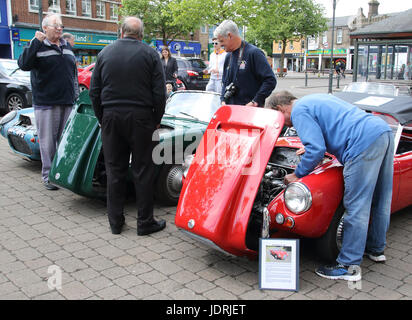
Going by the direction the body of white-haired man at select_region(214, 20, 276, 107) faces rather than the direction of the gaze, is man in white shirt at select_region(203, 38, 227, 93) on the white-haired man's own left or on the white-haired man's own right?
on the white-haired man's own right

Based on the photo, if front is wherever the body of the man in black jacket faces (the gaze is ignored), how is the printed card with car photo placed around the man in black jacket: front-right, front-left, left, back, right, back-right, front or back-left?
back-right

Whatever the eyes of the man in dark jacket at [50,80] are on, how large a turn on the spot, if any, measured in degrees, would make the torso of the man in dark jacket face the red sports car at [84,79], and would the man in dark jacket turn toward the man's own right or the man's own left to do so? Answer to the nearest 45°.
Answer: approximately 135° to the man's own left

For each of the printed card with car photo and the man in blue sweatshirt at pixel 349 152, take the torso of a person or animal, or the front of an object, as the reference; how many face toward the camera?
1

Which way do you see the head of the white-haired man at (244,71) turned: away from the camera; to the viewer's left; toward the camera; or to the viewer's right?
to the viewer's left

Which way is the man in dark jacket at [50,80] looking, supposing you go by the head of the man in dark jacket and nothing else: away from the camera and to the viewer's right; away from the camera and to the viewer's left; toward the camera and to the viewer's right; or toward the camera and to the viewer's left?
toward the camera and to the viewer's right

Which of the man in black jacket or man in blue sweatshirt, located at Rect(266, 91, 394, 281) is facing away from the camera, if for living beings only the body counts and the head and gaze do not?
the man in black jacket

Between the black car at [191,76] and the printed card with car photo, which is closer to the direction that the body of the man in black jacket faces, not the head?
the black car

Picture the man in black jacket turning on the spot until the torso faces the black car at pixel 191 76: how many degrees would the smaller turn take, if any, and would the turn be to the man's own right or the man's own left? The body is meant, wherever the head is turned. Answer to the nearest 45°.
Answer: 0° — they already face it

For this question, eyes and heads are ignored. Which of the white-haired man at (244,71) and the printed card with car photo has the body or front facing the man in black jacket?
the white-haired man

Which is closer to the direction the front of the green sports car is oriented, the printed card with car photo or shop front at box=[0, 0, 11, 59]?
the printed card with car photo

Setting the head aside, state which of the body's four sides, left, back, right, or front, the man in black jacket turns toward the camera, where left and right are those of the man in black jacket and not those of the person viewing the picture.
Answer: back

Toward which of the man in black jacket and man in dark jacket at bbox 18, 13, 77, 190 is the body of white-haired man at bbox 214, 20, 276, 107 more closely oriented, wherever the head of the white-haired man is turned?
the man in black jacket
